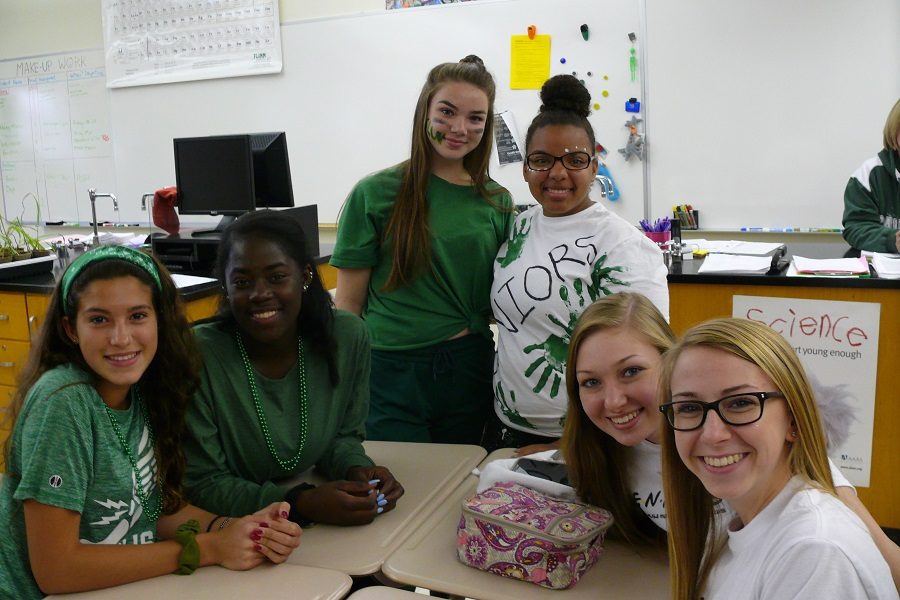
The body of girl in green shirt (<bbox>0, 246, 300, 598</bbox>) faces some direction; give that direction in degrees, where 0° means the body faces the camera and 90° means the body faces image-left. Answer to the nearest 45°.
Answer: approximately 315°

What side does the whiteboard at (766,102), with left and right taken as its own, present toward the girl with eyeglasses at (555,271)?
front

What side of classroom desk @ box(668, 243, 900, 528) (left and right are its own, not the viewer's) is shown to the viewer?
back

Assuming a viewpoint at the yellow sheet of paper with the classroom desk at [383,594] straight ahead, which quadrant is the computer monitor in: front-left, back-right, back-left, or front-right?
front-right

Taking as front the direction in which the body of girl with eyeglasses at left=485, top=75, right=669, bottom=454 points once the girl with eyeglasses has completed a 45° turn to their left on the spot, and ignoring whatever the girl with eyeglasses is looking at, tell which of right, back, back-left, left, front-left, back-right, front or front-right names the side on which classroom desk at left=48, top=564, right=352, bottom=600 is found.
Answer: front-right

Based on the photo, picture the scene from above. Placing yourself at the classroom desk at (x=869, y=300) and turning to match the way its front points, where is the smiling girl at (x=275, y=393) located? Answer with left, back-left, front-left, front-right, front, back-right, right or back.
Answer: front-right

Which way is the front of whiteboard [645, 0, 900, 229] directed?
toward the camera

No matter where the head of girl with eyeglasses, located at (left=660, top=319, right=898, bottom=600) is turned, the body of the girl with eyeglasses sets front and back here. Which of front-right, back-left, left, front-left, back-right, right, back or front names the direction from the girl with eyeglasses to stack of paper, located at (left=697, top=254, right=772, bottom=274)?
back-right

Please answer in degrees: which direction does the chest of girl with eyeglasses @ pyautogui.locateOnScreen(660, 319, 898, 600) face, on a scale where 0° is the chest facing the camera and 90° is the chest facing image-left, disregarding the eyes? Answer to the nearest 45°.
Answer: approximately 45°

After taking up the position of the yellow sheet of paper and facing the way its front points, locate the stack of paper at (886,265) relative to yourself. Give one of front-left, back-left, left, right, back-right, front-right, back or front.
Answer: front-left

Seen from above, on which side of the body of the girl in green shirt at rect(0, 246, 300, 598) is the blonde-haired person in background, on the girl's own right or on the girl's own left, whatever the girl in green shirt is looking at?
on the girl's own left
